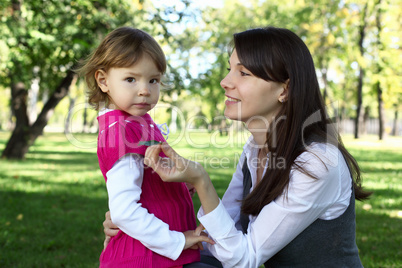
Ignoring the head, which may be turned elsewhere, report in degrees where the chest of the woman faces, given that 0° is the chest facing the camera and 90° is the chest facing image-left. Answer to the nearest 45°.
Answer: approximately 90°

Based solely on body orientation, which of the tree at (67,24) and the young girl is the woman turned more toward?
the young girl

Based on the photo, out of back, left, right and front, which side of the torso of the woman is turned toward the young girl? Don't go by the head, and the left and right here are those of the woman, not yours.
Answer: front

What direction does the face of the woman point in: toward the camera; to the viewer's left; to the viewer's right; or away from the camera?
to the viewer's left

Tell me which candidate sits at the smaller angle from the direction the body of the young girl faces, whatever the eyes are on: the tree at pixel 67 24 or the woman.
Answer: the woman

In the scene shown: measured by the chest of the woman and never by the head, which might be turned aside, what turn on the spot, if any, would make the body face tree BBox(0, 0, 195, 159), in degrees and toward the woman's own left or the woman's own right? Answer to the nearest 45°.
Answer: approximately 45° to the woman's own right
